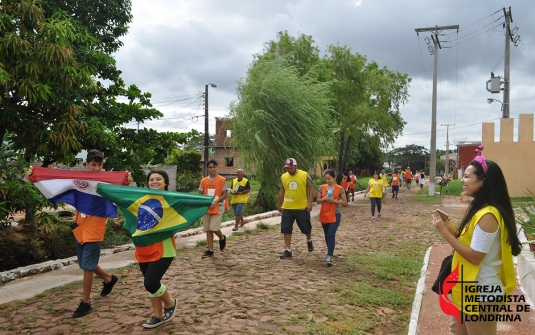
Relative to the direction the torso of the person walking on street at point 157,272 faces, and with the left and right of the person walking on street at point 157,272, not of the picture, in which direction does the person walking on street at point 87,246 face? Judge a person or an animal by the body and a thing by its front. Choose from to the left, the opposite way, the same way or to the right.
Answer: the same way

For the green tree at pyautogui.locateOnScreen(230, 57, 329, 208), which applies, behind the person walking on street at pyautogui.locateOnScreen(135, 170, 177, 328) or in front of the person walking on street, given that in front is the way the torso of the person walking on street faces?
behind

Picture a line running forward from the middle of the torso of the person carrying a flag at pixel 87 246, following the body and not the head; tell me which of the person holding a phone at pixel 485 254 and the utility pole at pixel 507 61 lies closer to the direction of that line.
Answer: the person holding a phone

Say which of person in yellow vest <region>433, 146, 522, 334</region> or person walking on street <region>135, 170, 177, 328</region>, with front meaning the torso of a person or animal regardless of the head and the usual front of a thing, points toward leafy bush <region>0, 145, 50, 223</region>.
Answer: person in yellow vest <region>433, 146, 522, 334</region>

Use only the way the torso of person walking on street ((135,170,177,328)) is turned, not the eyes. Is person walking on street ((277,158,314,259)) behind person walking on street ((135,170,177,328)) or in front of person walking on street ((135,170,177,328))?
behind

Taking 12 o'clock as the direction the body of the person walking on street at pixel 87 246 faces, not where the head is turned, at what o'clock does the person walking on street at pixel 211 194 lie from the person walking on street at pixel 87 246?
the person walking on street at pixel 211 194 is roughly at 6 o'clock from the person walking on street at pixel 87 246.

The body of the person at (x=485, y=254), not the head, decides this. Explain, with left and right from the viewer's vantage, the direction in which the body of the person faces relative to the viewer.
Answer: facing to the left of the viewer

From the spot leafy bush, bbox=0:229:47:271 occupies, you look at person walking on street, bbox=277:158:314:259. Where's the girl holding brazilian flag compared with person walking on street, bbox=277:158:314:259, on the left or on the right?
right

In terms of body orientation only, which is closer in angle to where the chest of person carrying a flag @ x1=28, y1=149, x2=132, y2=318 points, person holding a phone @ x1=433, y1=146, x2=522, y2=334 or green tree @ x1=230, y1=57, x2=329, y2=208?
the person holding a phone

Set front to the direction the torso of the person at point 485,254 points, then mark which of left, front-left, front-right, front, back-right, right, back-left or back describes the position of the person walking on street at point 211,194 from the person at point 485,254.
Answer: front-right

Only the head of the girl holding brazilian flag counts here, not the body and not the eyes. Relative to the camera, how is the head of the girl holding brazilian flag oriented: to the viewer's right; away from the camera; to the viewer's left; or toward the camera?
toward the camera

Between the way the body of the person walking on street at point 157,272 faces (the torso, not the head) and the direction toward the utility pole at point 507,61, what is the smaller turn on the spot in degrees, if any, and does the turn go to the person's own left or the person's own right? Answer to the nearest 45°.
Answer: approximately 180°

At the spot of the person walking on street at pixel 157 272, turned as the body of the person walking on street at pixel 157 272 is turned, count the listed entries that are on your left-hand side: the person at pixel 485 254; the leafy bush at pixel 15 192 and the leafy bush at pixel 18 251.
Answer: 1

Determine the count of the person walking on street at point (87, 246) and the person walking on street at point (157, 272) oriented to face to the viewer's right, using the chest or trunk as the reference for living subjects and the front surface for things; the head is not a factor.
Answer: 0

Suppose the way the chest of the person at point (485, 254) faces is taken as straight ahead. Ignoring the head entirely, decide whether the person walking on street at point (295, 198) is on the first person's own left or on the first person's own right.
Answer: on the first person's own right

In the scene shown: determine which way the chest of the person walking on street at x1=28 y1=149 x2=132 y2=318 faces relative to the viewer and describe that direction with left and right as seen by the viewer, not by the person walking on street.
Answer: facing the viewer and to the left of the viewer
